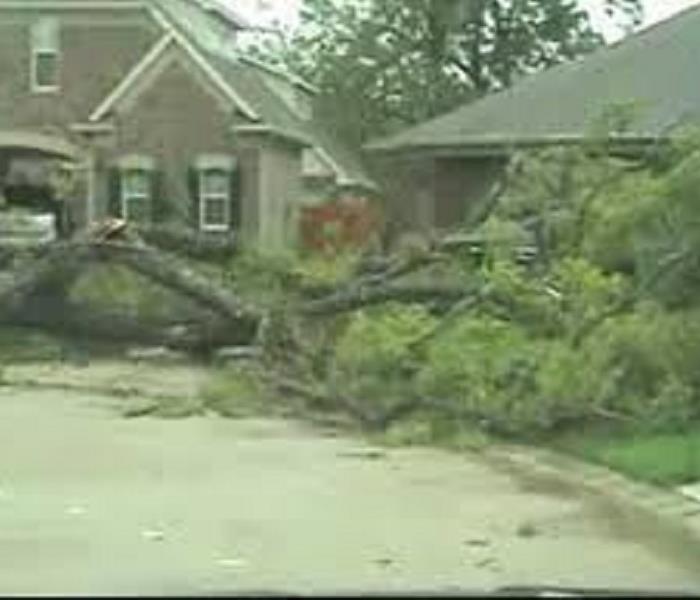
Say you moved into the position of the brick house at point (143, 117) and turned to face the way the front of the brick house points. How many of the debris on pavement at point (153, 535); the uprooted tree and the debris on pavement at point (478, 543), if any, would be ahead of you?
3

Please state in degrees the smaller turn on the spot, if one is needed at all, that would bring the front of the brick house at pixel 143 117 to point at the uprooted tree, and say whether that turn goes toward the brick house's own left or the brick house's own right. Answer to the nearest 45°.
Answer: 0° — it already faces it

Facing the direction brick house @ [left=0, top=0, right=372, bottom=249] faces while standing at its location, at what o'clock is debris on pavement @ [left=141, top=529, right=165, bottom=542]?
The debris on pavement is roughly at 12 o'clock from the brick house.

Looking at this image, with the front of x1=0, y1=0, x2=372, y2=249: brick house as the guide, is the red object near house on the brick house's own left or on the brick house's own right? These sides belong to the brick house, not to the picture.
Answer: on the brick house's own left

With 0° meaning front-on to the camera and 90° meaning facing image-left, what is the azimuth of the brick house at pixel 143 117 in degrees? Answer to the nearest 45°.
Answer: approximately 0°

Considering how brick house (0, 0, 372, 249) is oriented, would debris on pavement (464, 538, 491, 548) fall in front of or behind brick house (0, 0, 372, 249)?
in front

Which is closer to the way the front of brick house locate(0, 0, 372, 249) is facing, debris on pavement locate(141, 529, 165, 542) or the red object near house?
the debris on pavement
